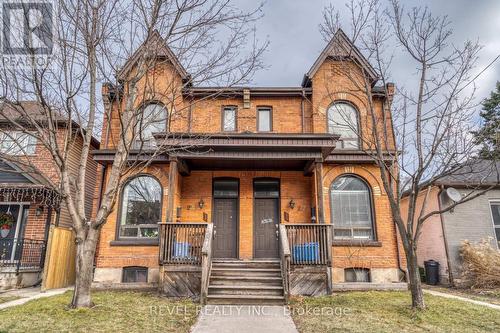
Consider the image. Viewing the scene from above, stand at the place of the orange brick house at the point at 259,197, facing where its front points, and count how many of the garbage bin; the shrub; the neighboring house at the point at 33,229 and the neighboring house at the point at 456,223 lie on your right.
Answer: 1

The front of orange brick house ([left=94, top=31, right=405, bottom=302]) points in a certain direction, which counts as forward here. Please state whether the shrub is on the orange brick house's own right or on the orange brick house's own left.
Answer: on the orange brick house's own left

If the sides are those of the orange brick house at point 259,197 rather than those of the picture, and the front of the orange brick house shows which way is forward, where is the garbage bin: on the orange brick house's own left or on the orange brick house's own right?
on the orange brick house's own left

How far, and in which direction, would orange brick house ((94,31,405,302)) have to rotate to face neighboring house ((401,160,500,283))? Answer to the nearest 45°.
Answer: approximately 90° to its left

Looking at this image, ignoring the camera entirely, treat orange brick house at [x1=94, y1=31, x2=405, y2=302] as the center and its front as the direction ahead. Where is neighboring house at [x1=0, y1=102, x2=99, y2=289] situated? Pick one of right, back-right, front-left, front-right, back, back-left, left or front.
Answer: right

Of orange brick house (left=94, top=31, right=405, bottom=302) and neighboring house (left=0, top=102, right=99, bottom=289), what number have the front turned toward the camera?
2

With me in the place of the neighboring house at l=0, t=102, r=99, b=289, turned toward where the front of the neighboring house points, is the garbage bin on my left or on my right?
on my left

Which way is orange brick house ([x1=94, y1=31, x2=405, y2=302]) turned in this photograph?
toward the camera

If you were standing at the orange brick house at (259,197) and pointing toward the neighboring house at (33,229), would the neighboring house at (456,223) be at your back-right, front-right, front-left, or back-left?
back-right

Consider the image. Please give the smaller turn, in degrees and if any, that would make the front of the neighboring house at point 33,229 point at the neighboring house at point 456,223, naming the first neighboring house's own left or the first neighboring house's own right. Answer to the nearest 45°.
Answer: approximately 45° to the first neighboring house's own left
